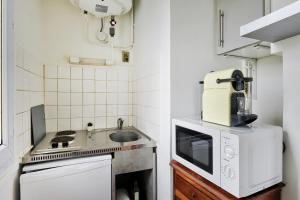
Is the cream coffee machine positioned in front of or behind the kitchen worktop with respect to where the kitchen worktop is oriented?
in front

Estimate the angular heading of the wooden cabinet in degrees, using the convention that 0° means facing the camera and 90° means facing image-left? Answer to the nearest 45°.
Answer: approximately 45°

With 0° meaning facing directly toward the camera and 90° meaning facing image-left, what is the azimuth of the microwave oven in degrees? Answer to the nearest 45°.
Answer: approximately 45°

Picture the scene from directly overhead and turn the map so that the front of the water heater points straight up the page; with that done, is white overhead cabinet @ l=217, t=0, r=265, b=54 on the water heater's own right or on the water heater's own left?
on the water heater's own left

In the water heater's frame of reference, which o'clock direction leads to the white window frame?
The white window frame is roughly at 1 o'clock from the water heater.

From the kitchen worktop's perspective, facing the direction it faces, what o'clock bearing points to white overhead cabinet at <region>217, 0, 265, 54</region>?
The white overhead cabinet is roughly at 10 o'clock from the kitchen worktop.

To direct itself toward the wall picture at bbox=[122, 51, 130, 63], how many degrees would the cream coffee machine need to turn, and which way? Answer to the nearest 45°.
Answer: approximately 180°

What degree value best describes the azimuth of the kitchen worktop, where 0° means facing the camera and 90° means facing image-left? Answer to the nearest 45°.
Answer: approximately 0°
